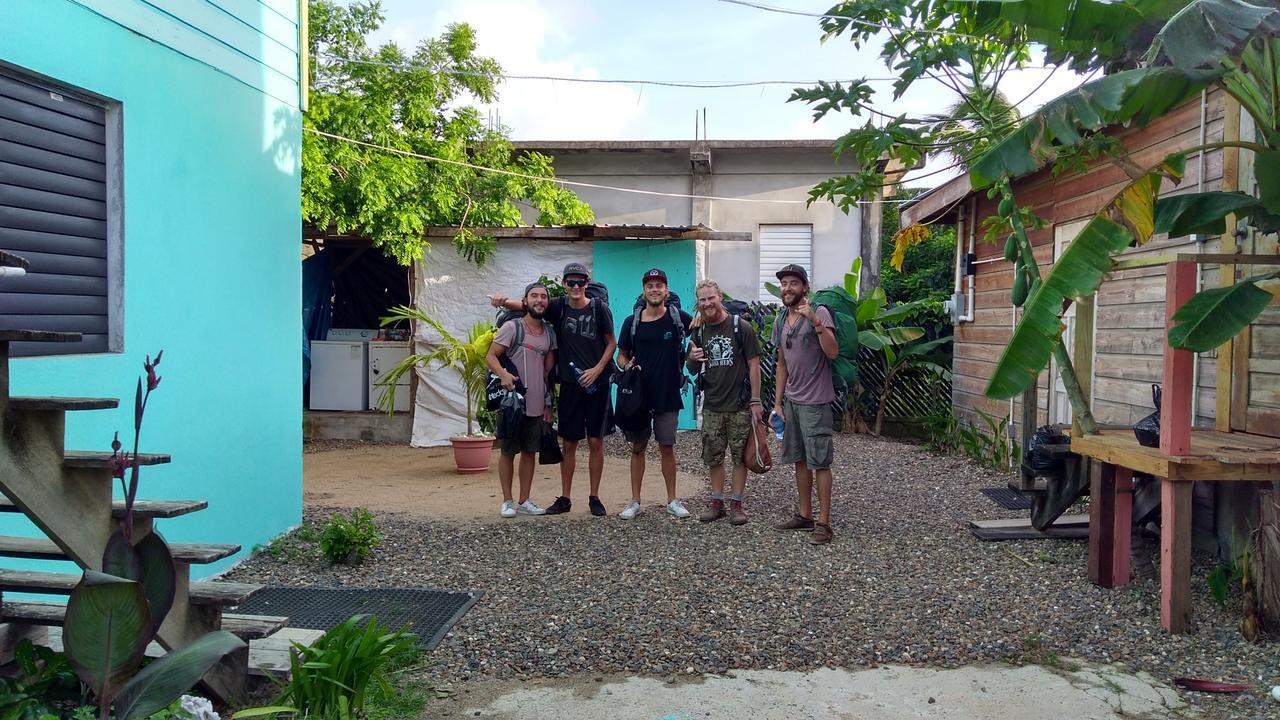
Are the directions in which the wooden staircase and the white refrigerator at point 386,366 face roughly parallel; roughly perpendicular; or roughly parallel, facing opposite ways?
roughly perpendicular

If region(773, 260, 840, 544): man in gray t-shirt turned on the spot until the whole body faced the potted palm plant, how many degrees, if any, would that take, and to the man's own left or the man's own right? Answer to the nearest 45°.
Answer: approximately 90° to the man's own right

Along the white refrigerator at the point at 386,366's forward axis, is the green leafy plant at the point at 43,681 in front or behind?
in front

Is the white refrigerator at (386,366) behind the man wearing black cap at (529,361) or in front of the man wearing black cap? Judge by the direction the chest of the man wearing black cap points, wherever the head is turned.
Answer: behind

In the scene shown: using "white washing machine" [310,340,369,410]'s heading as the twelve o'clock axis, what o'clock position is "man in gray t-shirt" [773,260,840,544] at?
The man in gray t-shirt is roughly at 11 o'clock from the white washing machine.

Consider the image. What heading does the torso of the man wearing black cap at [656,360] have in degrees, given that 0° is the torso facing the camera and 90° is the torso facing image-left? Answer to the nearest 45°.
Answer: approximately 0°

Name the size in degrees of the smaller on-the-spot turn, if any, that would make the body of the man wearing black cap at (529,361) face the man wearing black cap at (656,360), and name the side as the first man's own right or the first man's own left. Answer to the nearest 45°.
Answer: approximately 45° to the first man's own left

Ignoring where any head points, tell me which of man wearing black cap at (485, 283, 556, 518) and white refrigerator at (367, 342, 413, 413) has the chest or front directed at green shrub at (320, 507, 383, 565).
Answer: the white refrigerator

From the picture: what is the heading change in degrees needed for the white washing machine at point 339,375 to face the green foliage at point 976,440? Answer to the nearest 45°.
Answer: approximately 45° to its left

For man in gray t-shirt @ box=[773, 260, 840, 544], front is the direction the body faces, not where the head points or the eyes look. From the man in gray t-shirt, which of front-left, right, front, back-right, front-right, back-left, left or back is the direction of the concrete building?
back-right

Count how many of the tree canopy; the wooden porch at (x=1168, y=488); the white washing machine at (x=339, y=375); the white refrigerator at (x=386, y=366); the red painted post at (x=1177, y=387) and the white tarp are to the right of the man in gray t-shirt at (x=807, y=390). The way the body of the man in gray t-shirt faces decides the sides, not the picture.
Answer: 4

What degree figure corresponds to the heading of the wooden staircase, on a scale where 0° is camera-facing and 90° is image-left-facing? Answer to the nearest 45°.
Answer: approximately 270°
